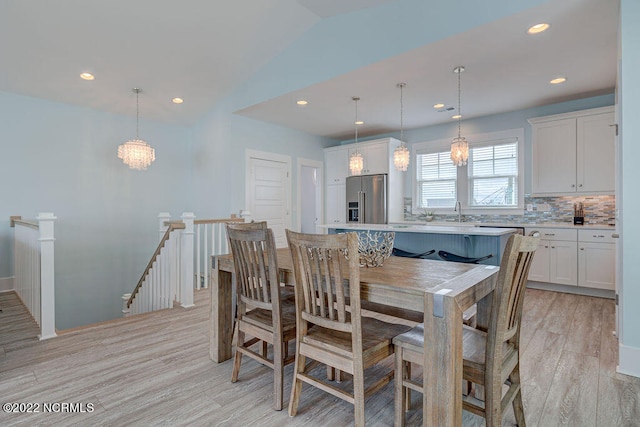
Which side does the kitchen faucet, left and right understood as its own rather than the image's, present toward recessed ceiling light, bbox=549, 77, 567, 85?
left

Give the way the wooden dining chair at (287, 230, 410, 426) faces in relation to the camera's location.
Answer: facing away from the viewer and to the right of the viewer

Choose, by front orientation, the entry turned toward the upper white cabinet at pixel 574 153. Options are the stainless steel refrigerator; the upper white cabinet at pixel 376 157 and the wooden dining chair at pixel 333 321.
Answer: the wooden dining chair

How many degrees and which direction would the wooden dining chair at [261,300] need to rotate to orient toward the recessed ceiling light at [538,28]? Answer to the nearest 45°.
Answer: approximately 45° to its right

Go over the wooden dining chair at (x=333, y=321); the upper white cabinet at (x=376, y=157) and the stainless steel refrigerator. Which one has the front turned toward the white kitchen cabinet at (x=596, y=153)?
the wooden dining chair

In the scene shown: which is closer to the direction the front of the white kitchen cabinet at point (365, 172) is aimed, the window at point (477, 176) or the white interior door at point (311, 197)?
the white interior door

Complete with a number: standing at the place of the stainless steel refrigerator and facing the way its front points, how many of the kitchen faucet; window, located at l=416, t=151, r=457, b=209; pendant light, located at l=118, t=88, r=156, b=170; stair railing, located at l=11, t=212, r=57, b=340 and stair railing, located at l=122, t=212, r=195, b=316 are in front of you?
3

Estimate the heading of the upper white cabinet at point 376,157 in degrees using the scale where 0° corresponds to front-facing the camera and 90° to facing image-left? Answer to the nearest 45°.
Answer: approximately 45°

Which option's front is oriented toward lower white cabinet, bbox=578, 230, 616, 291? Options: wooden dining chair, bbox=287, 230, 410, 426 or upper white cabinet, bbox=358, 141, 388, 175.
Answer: the wooden dining chair

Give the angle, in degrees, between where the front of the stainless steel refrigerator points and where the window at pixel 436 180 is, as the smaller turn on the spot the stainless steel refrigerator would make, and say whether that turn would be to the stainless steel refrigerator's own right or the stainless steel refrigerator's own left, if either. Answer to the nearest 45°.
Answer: approximately 135° to the stainless steel refrigerator's own left

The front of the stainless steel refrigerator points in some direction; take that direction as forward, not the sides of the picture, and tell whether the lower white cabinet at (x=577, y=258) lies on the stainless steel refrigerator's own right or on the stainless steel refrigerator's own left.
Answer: on the stainless steel refrigerator's own left

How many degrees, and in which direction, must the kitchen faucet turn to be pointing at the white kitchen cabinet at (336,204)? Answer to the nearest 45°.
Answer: approximately 45° to its right
